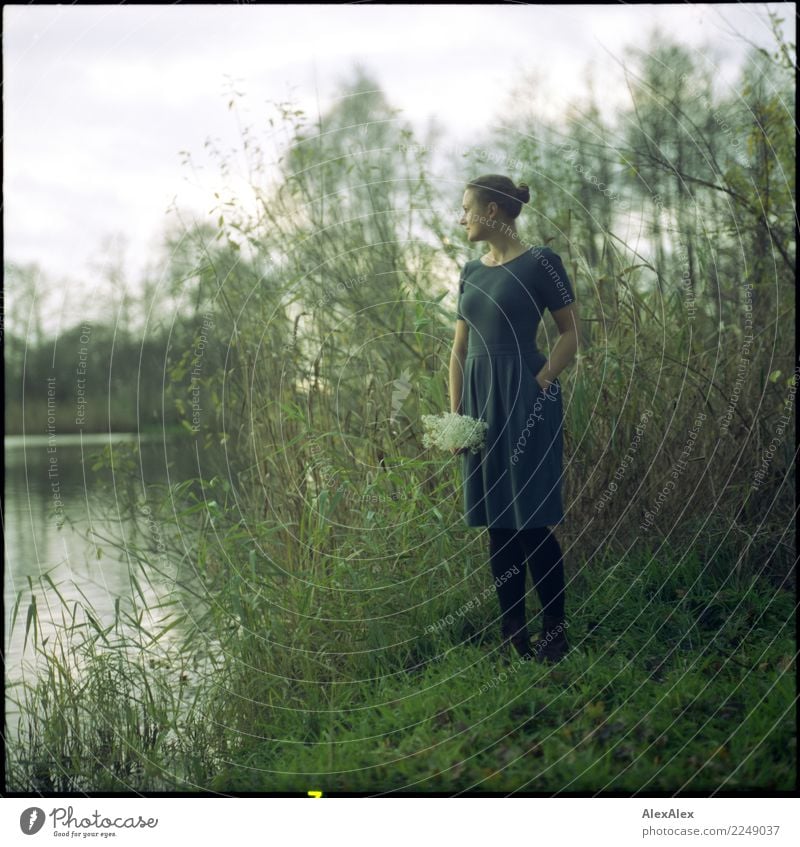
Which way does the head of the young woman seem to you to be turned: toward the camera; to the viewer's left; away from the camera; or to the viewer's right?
to the viewer's left

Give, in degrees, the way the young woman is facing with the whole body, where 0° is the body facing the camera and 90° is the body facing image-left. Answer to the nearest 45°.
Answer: approximately 45°
